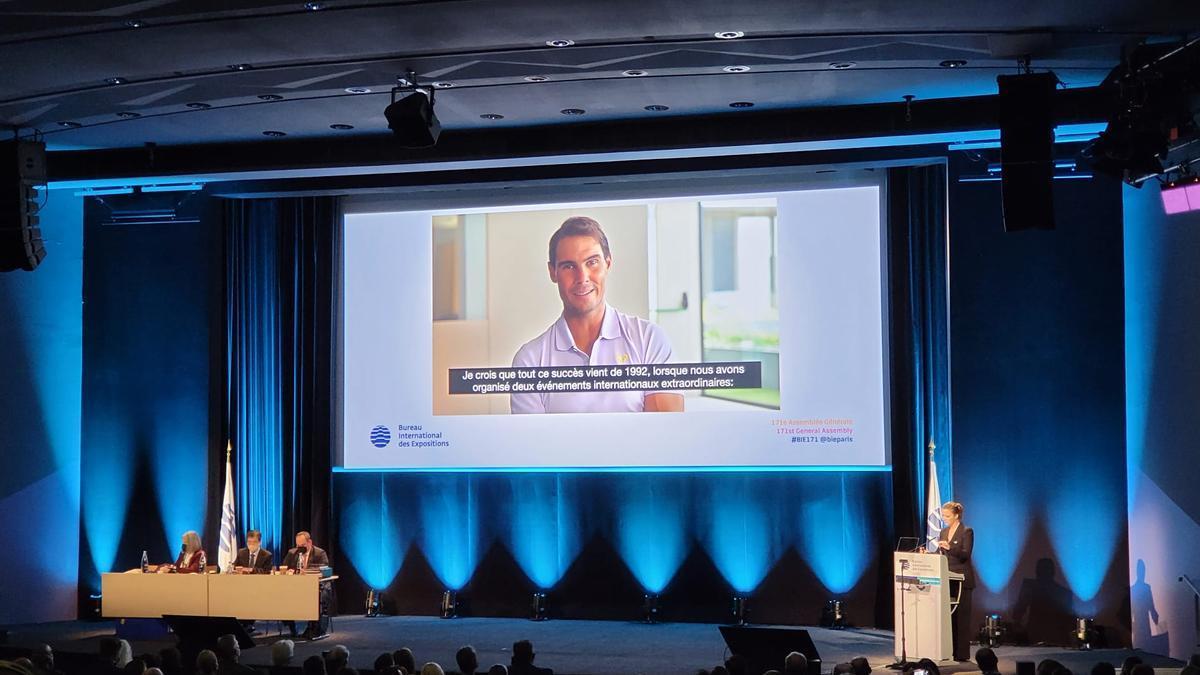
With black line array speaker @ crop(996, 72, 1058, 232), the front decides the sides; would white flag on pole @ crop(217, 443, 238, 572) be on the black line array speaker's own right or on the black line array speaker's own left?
on the black line array speaker's own right

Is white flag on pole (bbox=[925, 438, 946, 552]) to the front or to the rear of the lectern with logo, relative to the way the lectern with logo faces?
to the rear

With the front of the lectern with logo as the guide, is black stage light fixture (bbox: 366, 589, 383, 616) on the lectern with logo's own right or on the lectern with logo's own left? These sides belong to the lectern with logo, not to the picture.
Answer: on the lectern with logo's own right

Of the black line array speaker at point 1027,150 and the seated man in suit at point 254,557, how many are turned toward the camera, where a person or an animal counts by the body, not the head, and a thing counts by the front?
2

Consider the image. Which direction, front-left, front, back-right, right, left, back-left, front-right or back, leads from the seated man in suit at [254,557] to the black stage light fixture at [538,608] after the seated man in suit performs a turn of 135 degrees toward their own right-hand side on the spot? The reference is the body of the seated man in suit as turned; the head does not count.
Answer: back-right

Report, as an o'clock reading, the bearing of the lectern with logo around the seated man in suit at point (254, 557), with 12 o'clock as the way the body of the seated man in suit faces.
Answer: The lectern with logo is roughly at 10 o'clock from the seated man in suit.

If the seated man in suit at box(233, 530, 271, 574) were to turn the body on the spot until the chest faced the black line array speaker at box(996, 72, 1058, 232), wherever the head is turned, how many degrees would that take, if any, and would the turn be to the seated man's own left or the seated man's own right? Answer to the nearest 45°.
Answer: approximately 45° to the seated man's own left

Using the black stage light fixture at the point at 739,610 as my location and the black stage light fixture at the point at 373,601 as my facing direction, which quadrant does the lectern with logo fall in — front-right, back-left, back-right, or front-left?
back-left

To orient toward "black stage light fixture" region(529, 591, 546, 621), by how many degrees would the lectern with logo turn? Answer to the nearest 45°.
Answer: approximately 90° to its right

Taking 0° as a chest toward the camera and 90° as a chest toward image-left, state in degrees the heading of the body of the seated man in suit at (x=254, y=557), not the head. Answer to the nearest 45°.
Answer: approximately 0°
